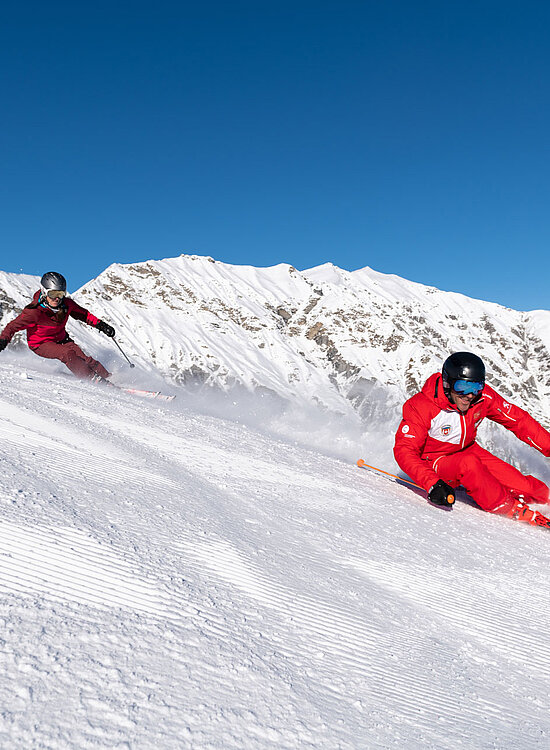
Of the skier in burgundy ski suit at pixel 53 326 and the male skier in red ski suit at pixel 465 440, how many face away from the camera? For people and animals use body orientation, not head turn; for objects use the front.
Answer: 0

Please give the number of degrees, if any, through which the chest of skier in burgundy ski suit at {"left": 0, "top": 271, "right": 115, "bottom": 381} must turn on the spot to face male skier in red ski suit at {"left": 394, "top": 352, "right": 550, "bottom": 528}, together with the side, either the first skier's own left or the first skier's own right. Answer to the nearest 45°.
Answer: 0° — they already face them

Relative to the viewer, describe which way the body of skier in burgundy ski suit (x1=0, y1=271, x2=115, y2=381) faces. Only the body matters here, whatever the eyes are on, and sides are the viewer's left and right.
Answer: facing the viewer and to the right of the viewer

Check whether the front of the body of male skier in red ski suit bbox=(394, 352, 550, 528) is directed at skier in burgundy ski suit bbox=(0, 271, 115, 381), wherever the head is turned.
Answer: no
